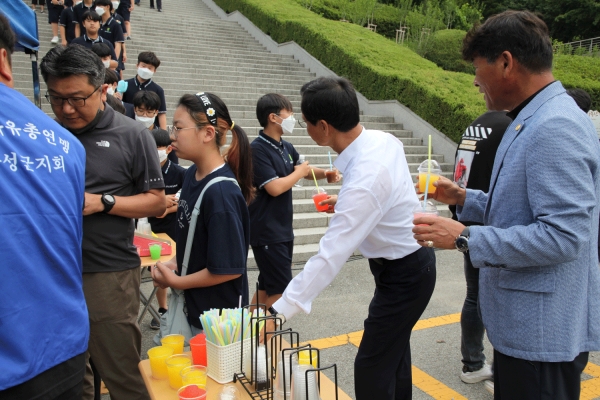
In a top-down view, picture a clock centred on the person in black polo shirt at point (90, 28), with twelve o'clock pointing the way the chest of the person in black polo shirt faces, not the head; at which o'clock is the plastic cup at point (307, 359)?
The plastic cup is roughly at 12 o'clock from the person in black polo shirt.

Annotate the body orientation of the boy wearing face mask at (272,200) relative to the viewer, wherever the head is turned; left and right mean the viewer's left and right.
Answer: facing to the right of the viewer

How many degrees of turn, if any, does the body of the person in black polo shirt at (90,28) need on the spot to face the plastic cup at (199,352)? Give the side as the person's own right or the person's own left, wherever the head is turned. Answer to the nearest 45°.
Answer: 0° — they already face it

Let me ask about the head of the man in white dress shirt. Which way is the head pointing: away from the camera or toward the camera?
away from the camera

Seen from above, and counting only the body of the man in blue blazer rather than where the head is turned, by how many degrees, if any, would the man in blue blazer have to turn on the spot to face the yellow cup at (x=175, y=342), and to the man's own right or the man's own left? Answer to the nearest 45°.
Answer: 0° — they already face it

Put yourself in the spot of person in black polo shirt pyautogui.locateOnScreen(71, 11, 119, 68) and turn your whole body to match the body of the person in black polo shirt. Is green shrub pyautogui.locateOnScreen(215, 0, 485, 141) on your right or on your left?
on your left

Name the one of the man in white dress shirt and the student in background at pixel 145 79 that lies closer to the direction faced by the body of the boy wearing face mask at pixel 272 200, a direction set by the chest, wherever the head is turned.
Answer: the man in white dress shirt

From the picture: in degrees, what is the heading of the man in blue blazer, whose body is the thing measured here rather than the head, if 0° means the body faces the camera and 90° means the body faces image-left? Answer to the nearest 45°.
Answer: approximately 90°

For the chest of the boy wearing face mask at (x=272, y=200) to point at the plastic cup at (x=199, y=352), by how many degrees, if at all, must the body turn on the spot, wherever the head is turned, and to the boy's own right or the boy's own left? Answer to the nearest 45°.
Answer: approximately 90° to the boy's own right

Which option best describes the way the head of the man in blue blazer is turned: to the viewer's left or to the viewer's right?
to the viewer's left

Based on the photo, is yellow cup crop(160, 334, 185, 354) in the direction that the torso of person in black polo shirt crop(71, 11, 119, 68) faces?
yes

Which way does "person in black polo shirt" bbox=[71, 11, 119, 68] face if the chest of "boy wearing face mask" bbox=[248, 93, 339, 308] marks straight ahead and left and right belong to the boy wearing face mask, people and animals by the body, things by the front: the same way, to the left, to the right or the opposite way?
to the right
